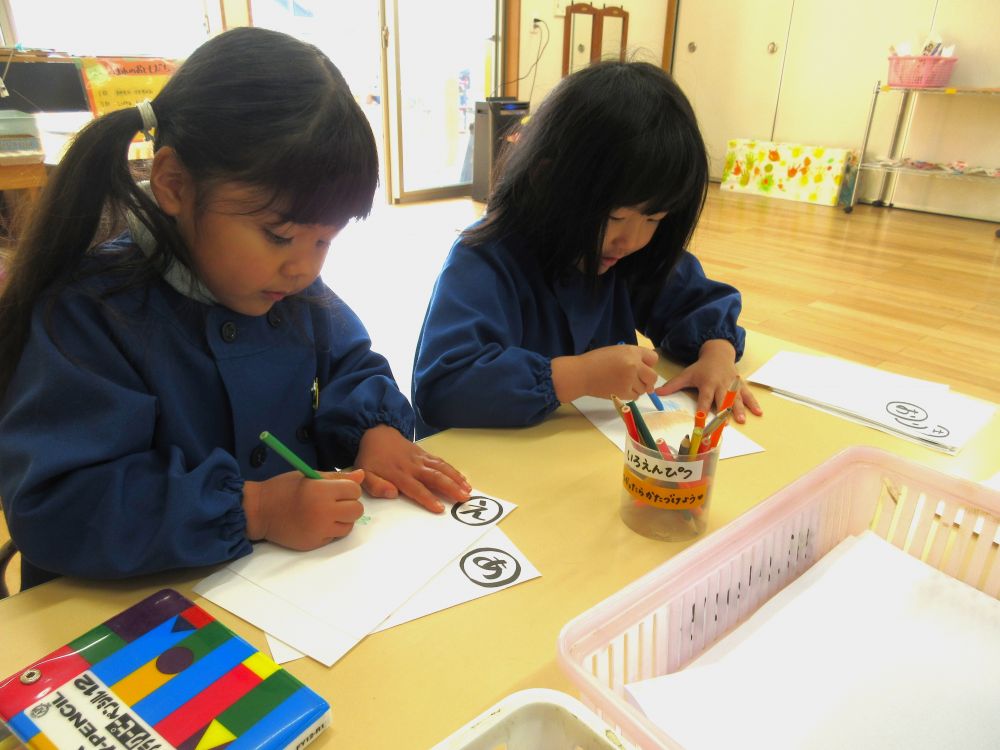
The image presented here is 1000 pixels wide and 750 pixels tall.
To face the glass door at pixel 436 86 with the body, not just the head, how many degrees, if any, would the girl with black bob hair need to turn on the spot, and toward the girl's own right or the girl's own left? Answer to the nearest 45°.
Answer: approximately 135° to the girl's own left

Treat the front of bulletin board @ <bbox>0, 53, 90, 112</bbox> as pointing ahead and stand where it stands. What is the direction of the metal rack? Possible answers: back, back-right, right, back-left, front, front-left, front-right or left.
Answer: left

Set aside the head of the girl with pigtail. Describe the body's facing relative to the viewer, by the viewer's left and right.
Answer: facing the viewer and to the right of the viewer

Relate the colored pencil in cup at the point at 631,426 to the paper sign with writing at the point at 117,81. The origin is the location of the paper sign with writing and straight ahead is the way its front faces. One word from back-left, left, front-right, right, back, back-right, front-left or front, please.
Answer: front

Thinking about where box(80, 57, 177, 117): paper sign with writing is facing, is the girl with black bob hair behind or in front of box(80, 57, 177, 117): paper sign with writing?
in front

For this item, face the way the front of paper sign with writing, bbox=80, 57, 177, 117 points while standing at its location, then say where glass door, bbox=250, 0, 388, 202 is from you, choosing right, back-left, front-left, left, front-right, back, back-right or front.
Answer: back-left

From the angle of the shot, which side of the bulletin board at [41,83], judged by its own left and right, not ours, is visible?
front

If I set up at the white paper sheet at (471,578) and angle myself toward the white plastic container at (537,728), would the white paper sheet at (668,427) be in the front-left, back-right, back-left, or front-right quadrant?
back-left

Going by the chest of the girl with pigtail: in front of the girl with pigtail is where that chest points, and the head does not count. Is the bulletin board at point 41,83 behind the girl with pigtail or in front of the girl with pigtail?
behind

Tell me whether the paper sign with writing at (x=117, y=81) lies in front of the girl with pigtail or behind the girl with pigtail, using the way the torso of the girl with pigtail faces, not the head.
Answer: behind

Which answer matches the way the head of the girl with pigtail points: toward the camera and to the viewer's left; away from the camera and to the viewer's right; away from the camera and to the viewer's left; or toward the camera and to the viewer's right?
toward the camera and to the viewer's right

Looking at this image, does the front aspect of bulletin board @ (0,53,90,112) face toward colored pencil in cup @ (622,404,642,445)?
yes

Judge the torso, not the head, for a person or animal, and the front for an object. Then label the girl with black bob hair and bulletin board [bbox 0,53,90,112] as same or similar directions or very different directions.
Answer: same or similar directions

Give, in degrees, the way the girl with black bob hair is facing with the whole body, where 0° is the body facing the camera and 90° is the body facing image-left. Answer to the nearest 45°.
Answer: approximately 315°

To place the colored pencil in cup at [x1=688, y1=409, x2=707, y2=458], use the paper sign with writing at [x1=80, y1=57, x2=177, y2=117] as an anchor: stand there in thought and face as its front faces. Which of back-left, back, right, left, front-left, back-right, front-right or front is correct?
front

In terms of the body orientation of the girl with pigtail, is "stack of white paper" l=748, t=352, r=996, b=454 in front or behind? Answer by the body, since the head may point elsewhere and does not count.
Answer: in front
